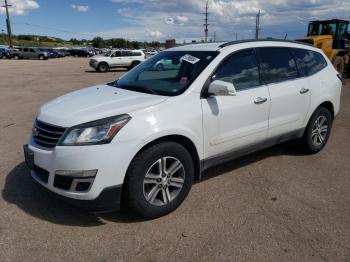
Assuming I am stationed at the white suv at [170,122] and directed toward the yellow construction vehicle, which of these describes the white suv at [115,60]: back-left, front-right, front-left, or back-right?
front-left

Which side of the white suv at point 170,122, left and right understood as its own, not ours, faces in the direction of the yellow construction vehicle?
back

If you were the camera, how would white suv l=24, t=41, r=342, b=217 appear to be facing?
facing the viewer and to the left of the viewer

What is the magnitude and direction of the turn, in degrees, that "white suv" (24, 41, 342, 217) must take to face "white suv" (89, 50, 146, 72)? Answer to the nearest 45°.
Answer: approximately 135° to its right
